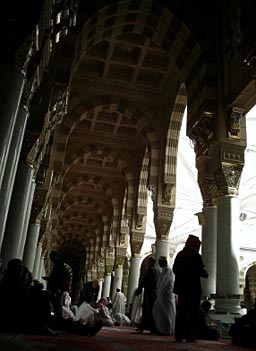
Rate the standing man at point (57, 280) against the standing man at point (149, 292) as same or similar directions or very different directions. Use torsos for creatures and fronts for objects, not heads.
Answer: same or similar directions

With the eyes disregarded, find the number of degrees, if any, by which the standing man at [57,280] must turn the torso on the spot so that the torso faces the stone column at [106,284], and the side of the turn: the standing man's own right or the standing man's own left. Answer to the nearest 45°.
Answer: approximately 90° to the standing man's own right

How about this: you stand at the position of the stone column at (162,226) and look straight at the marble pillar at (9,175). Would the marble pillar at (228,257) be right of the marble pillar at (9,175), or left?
left

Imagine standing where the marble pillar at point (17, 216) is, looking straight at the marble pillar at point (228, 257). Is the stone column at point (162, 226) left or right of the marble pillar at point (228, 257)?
left

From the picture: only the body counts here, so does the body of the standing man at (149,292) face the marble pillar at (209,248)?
no

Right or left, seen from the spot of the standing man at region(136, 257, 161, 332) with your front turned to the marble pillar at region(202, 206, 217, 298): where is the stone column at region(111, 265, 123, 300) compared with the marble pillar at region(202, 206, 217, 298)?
left
